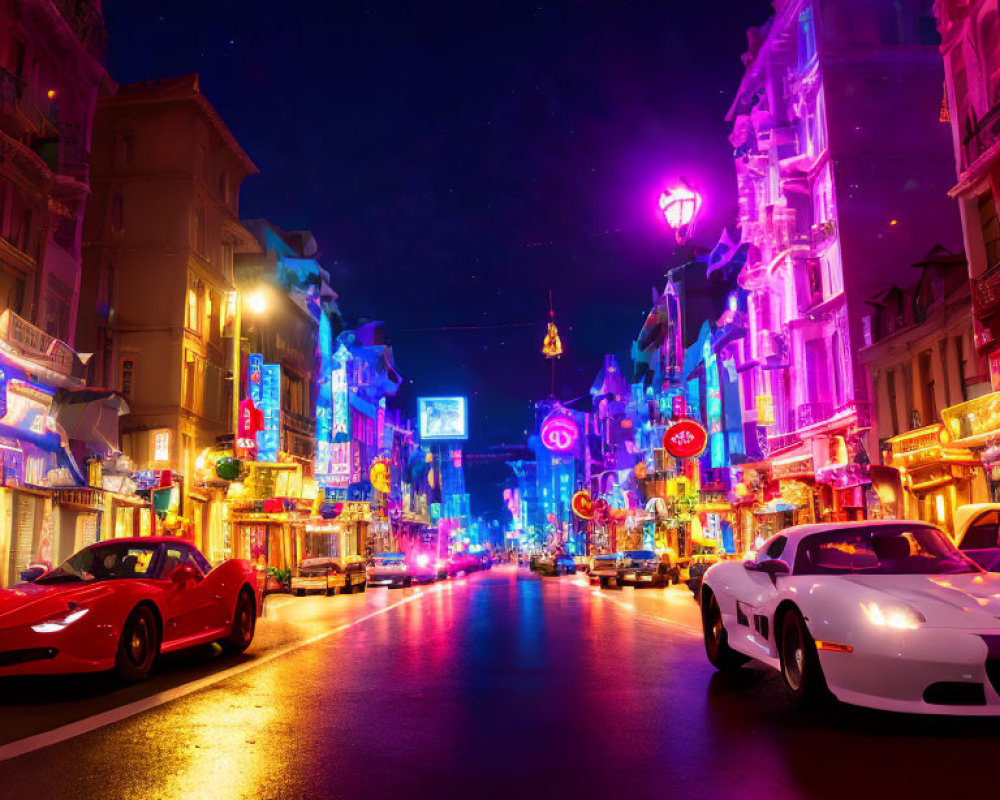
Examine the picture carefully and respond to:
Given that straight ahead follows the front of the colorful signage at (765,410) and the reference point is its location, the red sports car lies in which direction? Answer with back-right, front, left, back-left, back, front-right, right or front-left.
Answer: front

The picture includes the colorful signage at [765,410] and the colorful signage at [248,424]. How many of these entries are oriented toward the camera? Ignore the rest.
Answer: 2

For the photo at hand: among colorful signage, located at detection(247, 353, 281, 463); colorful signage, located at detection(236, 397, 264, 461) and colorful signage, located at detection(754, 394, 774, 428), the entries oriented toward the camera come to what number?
3

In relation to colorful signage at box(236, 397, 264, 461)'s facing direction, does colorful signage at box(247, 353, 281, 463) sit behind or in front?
behind

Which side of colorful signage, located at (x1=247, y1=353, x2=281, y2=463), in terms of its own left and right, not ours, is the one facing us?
front

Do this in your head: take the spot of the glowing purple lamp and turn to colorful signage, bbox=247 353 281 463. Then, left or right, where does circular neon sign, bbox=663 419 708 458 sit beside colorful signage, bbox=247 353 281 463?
right

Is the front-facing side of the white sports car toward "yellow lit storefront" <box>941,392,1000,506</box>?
no

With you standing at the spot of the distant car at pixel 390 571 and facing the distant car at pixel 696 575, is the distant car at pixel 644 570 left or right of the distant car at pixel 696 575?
left

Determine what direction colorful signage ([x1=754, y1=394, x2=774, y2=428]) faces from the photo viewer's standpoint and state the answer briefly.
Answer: facing the viewer

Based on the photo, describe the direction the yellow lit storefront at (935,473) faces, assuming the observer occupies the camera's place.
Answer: facing the viewer and to the left of the viewer
